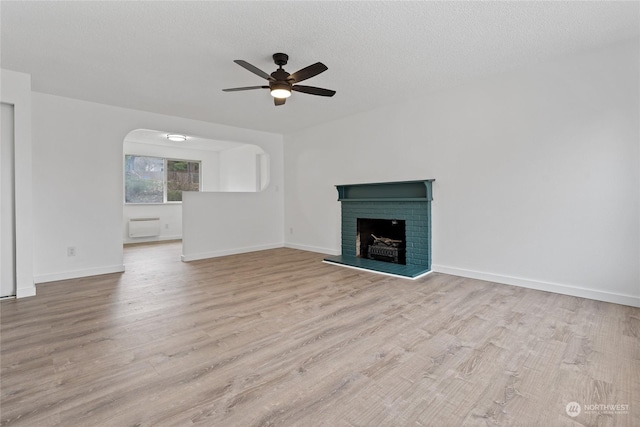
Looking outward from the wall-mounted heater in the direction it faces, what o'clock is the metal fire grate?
The metal fire grate is roughly at 11 o'clock from the wall-mounted heater.

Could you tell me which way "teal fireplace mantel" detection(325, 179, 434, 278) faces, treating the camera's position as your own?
facing the viewer and to the left of the viewer

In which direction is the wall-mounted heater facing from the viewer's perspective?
toward the camera

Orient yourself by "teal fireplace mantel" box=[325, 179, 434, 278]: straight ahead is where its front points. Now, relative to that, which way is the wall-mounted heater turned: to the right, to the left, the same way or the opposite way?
to the left

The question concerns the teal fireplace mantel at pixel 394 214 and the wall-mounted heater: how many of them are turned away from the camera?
0

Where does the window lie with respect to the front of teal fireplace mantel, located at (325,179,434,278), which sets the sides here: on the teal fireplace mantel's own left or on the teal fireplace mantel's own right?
on the teal fireplace mantel's own right

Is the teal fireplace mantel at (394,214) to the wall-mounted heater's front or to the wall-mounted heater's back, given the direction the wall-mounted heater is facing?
to the front
